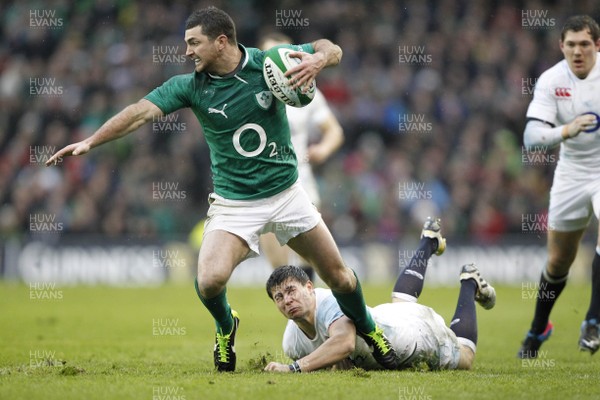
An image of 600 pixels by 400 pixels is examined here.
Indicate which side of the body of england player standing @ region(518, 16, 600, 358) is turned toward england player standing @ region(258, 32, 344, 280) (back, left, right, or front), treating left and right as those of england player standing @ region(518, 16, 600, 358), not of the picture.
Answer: right

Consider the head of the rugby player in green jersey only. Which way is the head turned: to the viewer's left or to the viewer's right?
to the viewer's left

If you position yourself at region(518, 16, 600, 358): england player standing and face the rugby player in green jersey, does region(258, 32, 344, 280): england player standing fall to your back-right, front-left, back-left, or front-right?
front-right

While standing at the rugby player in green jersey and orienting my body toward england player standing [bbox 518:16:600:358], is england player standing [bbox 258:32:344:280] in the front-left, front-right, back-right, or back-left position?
front-left

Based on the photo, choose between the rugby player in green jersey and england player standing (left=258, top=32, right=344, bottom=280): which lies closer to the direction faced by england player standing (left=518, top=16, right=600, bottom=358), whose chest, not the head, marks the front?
the rugby player in green jersey

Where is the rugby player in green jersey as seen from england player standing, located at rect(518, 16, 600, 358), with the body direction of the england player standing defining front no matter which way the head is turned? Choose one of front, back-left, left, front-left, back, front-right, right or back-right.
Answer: front-right

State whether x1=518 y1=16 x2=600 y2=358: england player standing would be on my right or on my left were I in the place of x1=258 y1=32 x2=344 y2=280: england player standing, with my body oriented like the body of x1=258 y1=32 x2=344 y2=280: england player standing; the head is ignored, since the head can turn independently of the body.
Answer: on my left

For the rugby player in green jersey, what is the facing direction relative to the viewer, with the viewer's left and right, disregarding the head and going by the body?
facing the viewer

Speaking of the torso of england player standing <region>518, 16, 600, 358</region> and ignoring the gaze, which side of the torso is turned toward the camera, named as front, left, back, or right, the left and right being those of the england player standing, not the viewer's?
front

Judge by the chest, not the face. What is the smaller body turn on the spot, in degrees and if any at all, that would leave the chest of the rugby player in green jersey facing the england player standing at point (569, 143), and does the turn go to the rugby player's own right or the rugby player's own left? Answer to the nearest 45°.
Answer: approximately 135° to the rugby player's own left

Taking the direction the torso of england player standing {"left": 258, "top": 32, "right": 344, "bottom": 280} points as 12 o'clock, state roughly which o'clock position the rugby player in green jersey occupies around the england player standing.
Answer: The rugby player in green jersey is roughly at 11 o'clock from the england player standing.

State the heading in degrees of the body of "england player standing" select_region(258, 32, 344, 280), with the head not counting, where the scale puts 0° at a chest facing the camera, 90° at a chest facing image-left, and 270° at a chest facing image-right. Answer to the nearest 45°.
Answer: approximately 45°

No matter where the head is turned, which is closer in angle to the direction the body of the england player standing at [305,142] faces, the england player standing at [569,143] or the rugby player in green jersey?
the rugby player in green jersey

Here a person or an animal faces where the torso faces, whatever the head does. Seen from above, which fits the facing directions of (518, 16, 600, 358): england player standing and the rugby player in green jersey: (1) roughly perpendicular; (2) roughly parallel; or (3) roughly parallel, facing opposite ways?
roughly parallel
